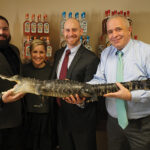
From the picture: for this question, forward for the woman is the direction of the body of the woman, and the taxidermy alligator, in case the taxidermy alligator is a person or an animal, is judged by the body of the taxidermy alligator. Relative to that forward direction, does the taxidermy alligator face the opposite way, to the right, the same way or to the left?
to the right

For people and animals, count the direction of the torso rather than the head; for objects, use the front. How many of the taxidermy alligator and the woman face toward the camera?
1

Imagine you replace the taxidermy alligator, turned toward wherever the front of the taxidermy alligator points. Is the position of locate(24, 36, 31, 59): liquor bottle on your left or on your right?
on your right

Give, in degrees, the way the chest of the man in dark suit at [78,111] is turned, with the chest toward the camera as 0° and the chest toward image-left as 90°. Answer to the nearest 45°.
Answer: approximately 45°

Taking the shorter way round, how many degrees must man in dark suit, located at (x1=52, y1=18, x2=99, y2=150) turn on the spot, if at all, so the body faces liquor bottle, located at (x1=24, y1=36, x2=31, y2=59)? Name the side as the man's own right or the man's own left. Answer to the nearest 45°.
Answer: approximately 90° to the man's own right

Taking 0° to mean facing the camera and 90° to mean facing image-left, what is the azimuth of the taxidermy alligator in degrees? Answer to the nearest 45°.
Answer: approximately 90°

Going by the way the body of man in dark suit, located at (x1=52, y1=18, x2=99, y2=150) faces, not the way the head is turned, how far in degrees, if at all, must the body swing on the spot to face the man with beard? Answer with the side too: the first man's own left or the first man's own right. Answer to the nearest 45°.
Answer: approximately 45° to the first man's own right
